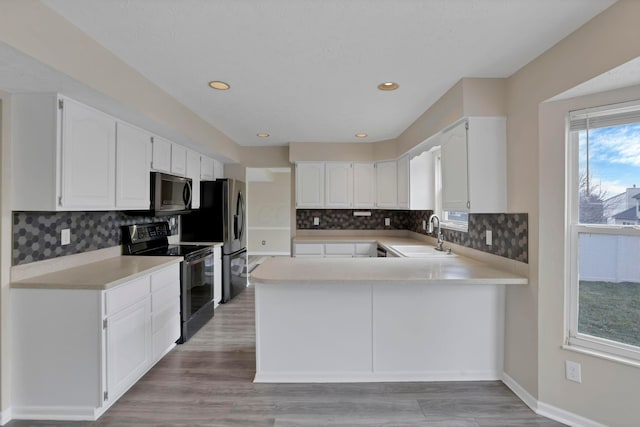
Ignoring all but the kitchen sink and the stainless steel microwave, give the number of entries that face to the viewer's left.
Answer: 1

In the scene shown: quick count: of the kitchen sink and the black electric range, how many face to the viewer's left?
1

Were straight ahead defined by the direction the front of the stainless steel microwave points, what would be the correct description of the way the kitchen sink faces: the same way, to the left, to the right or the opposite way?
the opposite way

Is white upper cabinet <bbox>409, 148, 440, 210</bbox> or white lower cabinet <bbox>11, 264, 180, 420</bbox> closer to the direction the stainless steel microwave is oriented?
the white upper cabinet

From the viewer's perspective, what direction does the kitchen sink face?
to the viewer's left

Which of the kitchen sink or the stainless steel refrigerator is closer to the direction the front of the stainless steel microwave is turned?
the kitchen sink

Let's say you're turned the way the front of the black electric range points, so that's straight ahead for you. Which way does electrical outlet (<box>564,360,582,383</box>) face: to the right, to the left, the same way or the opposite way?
the opposite way
